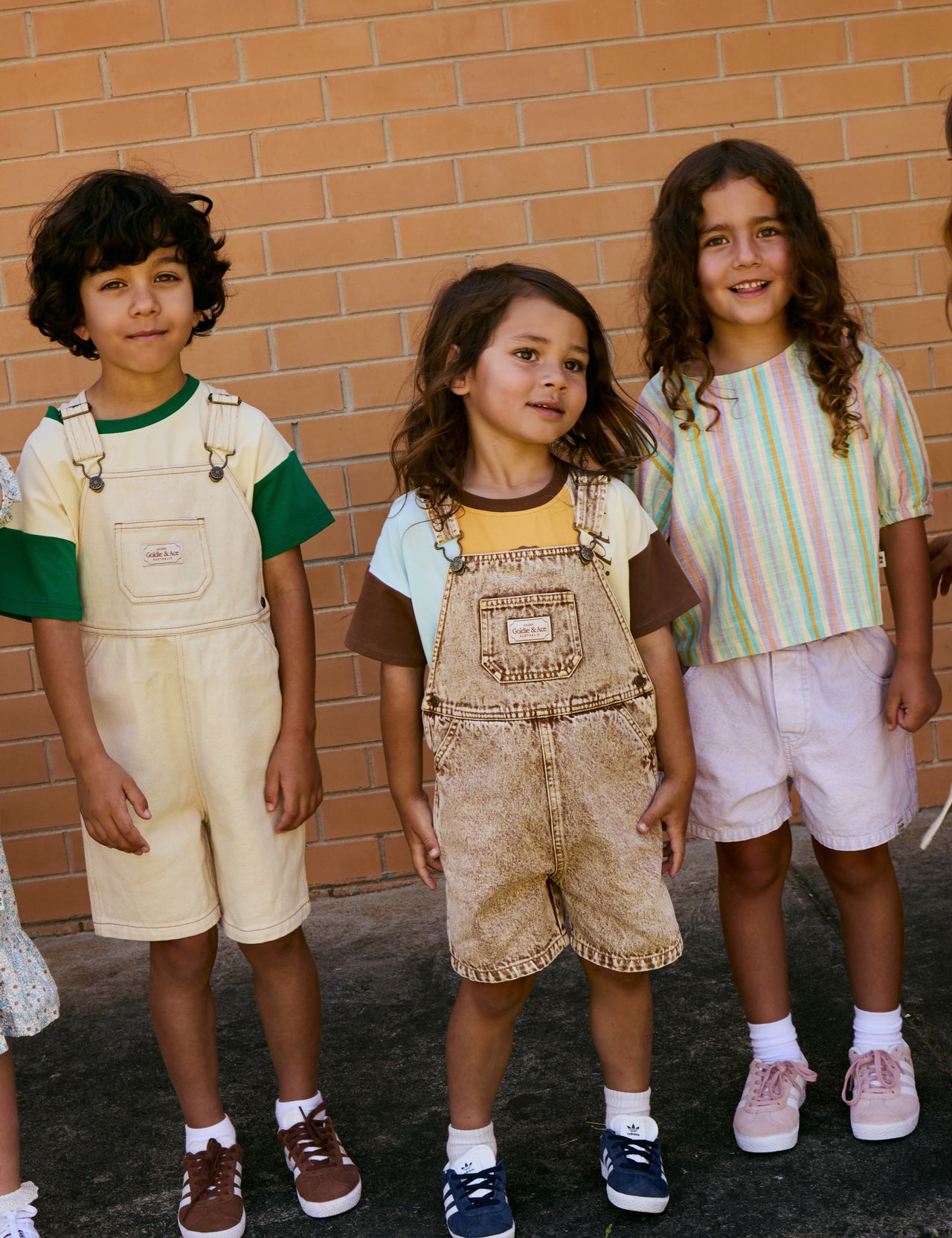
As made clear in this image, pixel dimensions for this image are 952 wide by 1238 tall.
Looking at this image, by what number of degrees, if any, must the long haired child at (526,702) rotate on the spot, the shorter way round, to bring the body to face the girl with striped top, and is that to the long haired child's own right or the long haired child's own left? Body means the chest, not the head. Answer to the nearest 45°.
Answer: approximately 135° to the long haired child's own left

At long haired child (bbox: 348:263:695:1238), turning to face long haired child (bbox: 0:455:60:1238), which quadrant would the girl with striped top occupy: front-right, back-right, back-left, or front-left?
back-right

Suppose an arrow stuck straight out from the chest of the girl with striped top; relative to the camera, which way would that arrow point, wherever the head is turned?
toward the camera

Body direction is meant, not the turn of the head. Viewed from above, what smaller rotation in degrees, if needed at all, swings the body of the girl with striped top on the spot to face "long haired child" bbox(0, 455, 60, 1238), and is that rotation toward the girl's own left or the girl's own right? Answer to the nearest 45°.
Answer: approximately 45° to the girl's own right

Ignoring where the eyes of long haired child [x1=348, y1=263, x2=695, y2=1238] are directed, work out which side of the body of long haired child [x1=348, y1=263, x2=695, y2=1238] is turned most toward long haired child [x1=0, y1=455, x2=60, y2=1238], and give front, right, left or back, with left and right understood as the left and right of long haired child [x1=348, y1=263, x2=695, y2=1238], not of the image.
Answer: right

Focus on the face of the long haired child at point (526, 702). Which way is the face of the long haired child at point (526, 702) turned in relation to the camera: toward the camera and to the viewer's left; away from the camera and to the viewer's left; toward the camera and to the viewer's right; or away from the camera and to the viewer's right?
toward the camera and to the viewer's right

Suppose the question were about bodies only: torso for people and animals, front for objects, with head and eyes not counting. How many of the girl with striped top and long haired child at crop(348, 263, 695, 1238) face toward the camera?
2

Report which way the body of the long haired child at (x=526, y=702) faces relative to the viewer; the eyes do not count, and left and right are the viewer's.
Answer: facing the viewer
